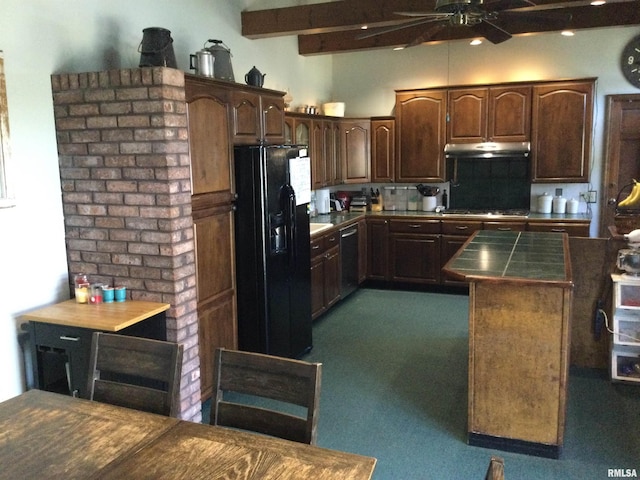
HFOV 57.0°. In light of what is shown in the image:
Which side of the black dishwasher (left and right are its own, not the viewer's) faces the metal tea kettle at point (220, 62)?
right

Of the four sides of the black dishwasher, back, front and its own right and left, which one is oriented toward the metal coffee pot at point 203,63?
right

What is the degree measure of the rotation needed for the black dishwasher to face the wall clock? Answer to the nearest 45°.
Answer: approximately 45° to its left

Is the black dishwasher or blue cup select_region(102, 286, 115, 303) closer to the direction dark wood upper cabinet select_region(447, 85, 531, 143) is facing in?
the blue cup

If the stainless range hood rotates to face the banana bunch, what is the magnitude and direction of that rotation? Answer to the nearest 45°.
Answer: approximately 45° to its left

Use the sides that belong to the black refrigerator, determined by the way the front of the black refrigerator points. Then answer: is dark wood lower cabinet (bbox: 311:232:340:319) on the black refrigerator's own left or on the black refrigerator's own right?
on the black refrigerator's own left
